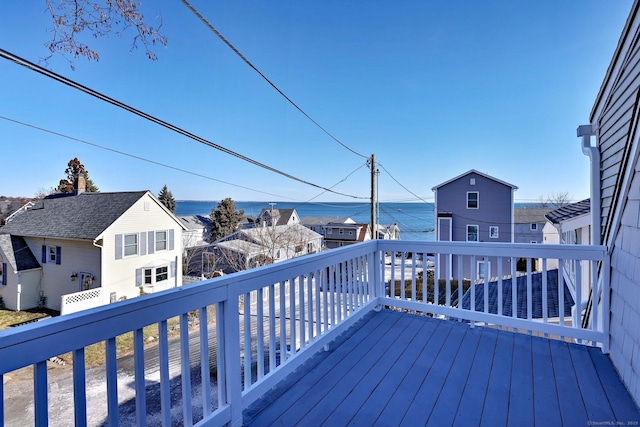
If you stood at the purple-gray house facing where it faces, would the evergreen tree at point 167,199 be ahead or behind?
ahead

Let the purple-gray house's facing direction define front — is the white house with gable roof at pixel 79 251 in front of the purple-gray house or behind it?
in front

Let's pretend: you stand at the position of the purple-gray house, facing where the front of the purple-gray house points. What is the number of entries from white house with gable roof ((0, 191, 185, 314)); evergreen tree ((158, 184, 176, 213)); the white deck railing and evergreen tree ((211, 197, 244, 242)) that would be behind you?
0

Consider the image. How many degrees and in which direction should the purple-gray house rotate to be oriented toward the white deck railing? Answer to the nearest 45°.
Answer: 0° — it already faces it

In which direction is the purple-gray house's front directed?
toward the camera
